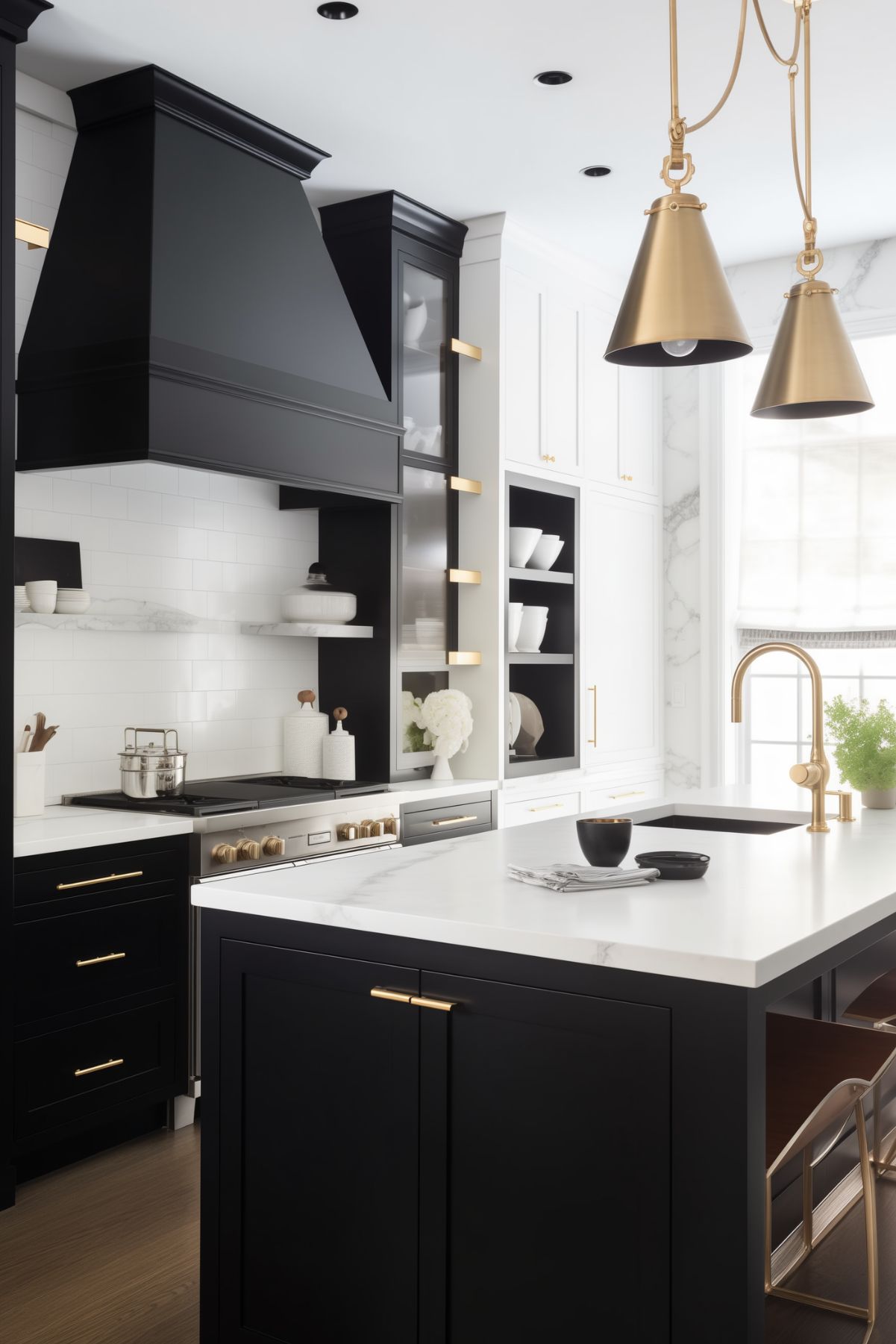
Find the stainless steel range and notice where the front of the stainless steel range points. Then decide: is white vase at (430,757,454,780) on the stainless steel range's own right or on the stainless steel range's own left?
on the stainless steel range's own left

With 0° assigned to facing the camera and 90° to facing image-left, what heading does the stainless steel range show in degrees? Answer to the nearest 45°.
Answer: approximately 315°

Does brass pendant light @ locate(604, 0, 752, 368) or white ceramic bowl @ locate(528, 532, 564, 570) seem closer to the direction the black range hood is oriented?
the brass pendant light

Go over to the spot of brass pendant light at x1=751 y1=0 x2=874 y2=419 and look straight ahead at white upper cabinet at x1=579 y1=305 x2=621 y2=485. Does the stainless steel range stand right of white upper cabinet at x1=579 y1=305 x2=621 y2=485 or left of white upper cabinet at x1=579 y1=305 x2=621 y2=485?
left

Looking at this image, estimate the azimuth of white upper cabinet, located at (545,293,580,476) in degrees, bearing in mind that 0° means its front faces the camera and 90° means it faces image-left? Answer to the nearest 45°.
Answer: approximately 315°

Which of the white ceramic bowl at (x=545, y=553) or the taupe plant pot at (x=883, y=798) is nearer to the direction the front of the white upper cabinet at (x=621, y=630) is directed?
the taupe plant pot

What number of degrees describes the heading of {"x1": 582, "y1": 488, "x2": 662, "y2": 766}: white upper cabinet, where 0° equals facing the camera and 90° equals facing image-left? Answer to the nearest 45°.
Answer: approximately 315°

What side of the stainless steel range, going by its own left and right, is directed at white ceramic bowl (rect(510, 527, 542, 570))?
left

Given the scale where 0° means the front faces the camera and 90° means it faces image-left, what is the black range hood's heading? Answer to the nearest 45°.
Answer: approximately 315°
